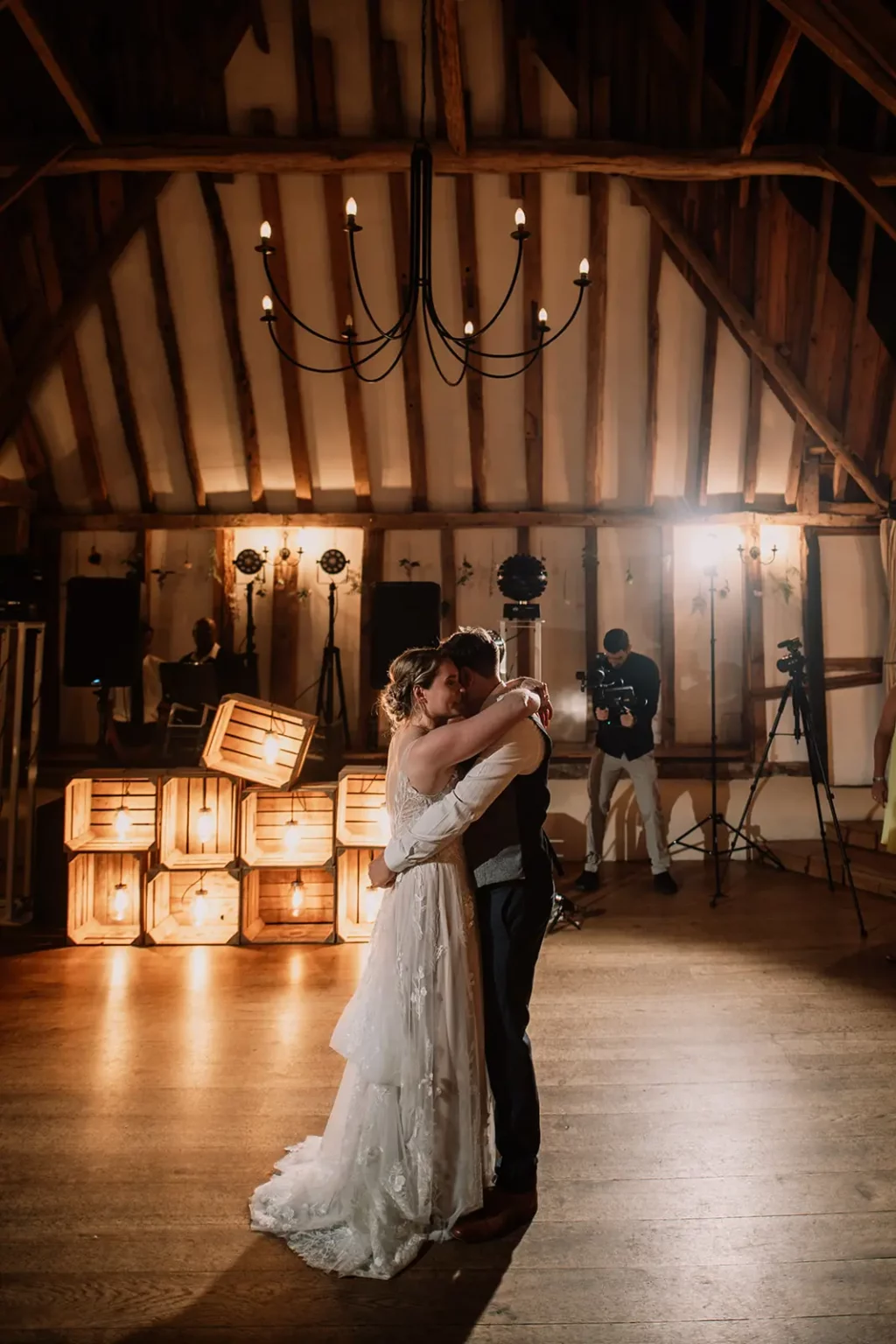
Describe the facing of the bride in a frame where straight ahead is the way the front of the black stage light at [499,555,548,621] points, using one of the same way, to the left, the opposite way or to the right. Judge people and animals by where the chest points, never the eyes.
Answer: to the left

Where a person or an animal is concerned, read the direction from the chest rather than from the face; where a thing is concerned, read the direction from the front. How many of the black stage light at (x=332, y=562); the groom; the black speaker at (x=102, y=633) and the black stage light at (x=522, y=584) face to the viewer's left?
1

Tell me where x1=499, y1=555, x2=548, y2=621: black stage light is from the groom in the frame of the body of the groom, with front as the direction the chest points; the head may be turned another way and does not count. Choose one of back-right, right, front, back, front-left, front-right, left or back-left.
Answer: right

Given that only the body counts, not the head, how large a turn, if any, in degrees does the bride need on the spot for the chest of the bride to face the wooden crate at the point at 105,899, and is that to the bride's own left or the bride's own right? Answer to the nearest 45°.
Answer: approximately 135° to the bride's own left

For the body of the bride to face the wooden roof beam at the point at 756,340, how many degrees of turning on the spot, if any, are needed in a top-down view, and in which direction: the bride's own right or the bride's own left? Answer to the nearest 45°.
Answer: approximately 45° to the bride's own left

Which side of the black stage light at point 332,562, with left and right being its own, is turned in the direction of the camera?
front

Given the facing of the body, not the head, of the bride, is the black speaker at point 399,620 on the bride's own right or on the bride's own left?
on the bride's own left

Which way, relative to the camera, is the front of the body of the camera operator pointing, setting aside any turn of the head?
toward the camera

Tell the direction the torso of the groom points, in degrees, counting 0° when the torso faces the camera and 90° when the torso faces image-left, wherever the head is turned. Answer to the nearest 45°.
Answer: approximately 90°

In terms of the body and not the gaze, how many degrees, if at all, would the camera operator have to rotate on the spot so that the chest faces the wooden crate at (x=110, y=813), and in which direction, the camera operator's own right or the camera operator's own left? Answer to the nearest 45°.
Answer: approximately 45° to the camera operator's own right

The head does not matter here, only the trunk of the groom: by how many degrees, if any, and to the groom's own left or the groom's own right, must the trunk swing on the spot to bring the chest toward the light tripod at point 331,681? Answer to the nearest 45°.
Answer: approximately 90° to the groom's own right

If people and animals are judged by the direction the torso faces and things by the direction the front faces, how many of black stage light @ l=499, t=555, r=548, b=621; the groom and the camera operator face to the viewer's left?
1

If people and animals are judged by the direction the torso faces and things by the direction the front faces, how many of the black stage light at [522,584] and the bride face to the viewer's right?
1

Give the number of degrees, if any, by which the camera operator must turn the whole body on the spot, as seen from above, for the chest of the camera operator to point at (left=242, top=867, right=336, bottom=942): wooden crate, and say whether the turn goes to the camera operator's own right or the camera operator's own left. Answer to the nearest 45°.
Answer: approximately 45° to the camera operator's own right
